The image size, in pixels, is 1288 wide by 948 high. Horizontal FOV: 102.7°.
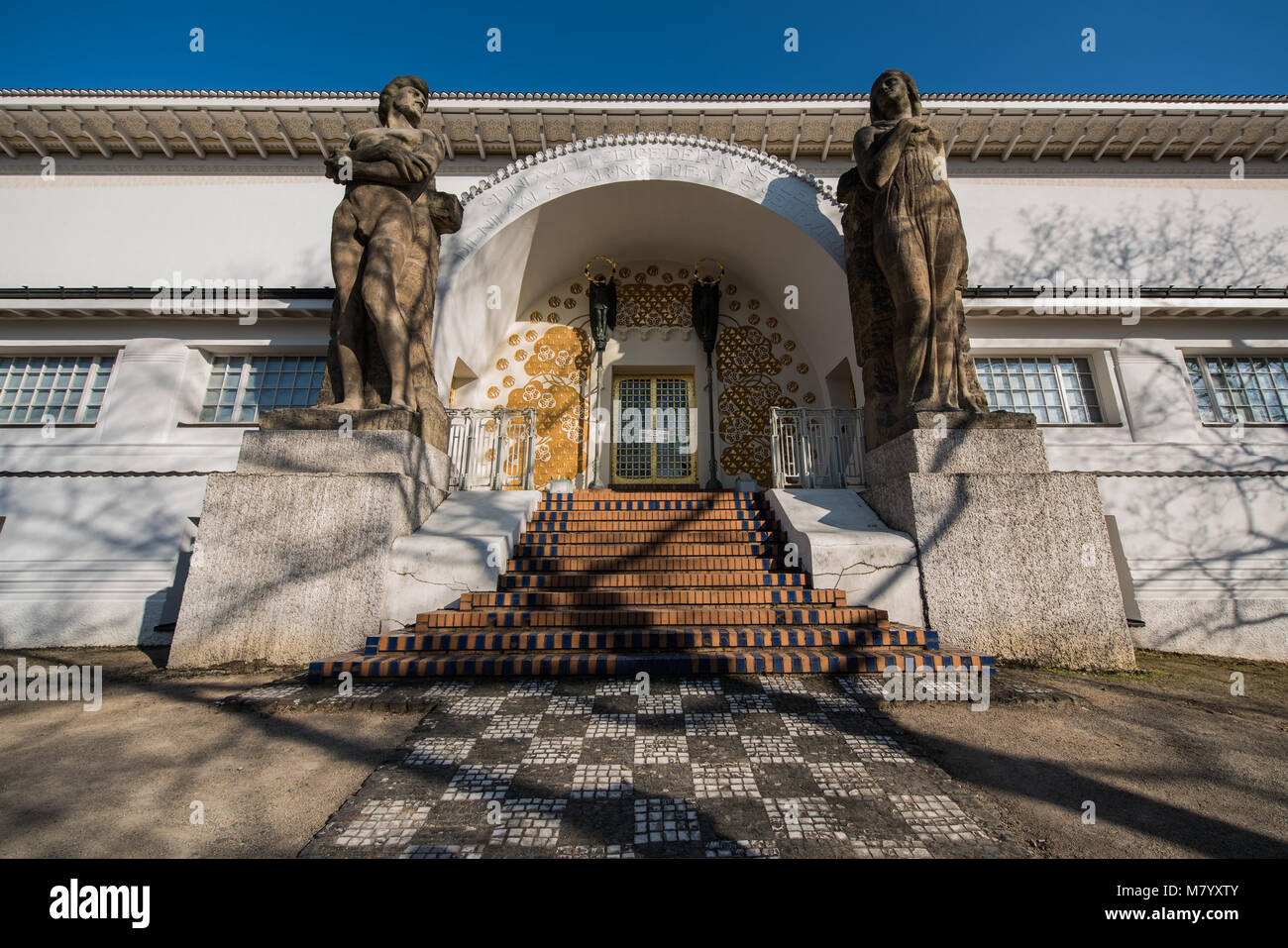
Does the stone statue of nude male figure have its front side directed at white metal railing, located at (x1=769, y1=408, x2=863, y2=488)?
no

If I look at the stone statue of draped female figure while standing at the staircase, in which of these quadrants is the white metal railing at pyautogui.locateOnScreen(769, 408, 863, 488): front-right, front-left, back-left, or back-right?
front-left

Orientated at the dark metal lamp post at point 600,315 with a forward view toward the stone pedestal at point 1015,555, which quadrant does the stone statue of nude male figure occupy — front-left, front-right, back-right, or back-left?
front-right

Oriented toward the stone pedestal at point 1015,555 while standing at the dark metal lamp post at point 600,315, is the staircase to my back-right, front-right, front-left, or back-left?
front-right

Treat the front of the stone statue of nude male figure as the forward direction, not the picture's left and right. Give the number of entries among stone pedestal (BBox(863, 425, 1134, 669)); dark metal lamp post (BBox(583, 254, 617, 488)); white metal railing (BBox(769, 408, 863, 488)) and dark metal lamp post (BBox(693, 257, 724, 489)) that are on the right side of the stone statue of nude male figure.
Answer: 0

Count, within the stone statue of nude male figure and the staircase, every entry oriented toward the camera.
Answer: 2

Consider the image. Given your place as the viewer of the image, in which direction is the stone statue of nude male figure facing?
facing the viewer

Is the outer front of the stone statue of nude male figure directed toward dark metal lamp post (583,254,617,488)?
no

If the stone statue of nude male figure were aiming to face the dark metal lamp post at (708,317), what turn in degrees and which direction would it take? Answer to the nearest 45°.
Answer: approximately 90° to its left

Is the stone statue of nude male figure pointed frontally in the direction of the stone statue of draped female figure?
no

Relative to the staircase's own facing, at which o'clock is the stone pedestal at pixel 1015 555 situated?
The stone pedestal is roughly at 9 o'clock from the staircase.

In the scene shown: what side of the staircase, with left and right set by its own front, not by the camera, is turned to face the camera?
front

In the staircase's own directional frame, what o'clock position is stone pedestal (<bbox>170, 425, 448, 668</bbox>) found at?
The stone pedestal is roughly at 3 o'clock from the staircase.
